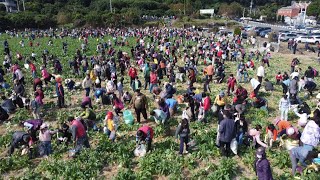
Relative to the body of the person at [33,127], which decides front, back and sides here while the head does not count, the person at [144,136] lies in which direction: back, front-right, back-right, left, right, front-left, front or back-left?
back-left

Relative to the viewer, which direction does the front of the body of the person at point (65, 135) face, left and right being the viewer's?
facing the viewer and to the left of the viewer

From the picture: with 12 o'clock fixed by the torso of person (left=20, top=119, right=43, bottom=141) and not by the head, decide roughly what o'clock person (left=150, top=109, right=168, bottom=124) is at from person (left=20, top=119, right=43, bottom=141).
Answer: person (left=150, top=109, right=168, bottom=124) is roughly at 6 o'clock from person (left=20, top=119, right=43, bottom=141).

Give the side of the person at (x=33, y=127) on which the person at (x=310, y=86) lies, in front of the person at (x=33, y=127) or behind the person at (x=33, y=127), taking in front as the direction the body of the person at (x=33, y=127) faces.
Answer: behind

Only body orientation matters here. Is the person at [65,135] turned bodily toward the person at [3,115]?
no

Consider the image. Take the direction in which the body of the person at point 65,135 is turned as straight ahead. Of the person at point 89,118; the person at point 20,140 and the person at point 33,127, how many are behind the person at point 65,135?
1

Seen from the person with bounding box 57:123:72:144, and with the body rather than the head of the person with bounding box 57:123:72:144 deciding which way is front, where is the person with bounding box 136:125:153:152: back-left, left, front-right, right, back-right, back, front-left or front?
left

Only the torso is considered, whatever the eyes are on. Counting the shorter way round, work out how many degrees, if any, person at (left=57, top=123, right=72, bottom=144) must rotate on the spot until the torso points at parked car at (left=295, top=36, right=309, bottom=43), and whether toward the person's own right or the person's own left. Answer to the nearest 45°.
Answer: approximately 180°
